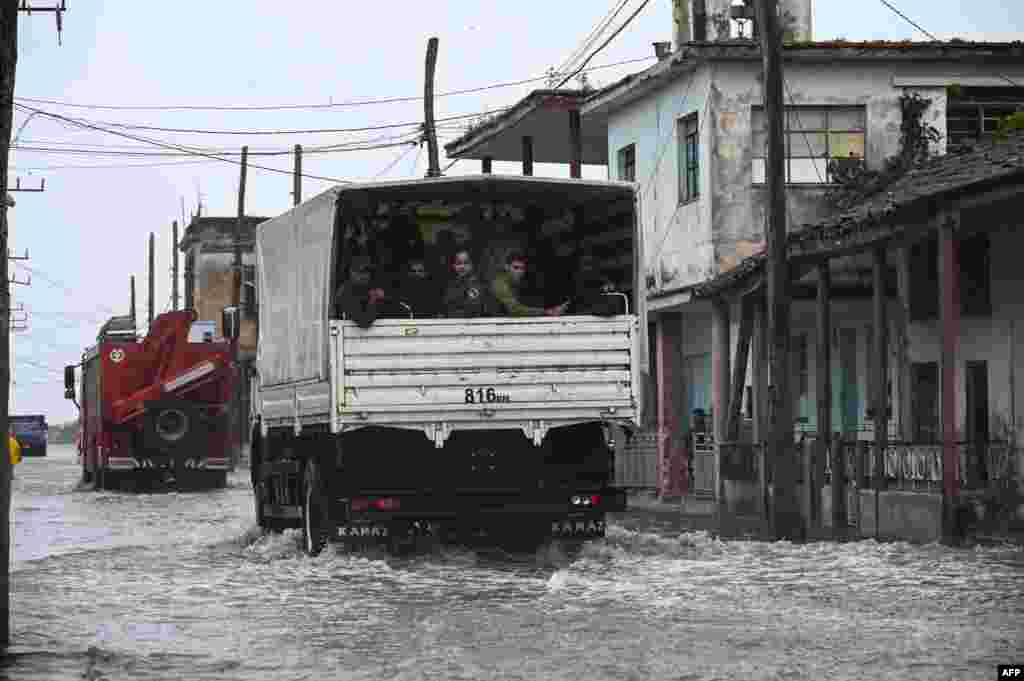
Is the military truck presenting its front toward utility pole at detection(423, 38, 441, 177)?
yes

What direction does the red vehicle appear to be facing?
away from the camera

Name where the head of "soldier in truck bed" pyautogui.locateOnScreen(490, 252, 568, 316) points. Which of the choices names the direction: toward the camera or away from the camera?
toward the camera

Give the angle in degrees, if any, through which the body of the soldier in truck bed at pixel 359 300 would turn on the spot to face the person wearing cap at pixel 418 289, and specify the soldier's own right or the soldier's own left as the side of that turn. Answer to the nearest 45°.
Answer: approximately 135° to the soldier's own left

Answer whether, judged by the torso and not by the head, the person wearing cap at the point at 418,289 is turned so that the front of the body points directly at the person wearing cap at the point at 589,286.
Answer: no

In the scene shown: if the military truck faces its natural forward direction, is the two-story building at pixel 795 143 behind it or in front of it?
in front

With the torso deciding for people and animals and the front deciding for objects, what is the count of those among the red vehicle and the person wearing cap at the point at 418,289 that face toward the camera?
1

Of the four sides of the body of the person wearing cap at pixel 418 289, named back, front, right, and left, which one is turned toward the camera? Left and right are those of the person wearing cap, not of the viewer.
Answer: front

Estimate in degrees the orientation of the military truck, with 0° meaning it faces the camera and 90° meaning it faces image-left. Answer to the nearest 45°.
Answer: approximately 180°

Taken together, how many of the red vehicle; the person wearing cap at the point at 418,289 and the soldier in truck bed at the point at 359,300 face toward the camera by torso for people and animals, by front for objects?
2

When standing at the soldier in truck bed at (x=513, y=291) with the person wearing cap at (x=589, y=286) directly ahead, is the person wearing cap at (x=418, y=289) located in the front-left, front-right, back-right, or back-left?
back-left

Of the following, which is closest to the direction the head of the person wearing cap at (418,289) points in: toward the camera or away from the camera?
toward the camera

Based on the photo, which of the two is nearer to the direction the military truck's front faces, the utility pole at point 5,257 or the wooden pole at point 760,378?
the wooden pole

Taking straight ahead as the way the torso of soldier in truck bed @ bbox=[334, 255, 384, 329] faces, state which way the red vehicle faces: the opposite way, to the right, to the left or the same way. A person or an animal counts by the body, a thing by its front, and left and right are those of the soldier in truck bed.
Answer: the opposite way

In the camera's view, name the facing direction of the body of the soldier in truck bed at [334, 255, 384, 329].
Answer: toward the camera

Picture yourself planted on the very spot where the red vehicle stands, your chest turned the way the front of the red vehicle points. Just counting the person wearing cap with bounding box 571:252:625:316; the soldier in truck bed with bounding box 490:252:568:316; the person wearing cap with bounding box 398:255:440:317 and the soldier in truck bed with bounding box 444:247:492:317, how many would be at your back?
4
